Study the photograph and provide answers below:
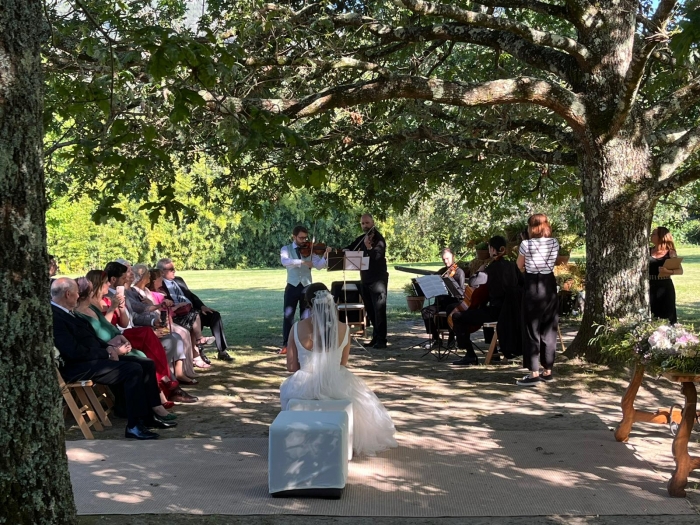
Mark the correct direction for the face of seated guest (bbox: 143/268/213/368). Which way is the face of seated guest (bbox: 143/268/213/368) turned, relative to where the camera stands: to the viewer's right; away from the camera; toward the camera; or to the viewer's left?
to the viewer's right

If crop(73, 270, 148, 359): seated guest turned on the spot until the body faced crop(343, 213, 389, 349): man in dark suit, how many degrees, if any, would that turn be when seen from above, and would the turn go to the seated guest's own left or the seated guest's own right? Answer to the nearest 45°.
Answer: approximately 45° to the seated guest's own left

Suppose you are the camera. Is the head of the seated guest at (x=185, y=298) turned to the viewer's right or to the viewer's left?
to the viewer's right

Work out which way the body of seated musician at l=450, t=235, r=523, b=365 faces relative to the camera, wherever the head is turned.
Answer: to the viewer's left

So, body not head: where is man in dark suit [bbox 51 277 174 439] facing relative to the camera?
to the viewer's right

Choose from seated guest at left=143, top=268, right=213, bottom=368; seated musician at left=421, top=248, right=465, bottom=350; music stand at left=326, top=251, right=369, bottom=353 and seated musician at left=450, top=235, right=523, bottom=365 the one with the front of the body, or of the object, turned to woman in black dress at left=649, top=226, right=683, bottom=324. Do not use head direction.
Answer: the seated guest

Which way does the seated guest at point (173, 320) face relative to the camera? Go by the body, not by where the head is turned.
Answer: to the viewer's right

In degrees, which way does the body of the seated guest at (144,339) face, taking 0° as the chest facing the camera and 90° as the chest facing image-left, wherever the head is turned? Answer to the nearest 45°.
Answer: approximately 270°

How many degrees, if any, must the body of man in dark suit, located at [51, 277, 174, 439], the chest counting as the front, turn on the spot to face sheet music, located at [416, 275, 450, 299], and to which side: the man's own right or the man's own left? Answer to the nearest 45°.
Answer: approximately 45° to the man's own left

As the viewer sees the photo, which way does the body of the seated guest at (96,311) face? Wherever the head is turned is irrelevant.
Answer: to the viewer's right

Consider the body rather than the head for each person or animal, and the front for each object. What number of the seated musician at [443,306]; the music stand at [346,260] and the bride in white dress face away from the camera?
2

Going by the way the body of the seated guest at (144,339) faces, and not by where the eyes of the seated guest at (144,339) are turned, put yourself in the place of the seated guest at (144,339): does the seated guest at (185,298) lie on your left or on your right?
on your left

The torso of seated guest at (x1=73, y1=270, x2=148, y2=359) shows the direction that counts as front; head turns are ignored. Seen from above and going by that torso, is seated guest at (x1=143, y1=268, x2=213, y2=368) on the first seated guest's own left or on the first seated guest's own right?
on the first seated guest's own left
